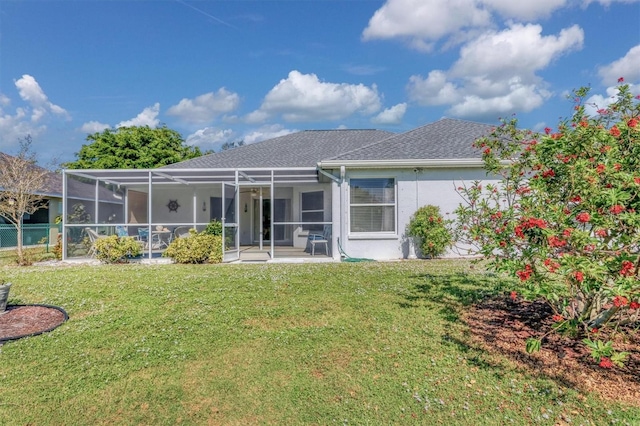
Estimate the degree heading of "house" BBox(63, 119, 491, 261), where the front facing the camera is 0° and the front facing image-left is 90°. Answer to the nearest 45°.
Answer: approximately 180°

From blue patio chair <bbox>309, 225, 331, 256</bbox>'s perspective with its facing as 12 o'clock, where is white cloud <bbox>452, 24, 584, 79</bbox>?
The white cloud is roughly at 5 o'clock from the blue patio chair.
